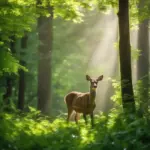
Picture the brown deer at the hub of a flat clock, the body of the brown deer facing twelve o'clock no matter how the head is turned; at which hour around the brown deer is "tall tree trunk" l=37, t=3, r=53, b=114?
The tall tree trunk is roughly at 7 o'clock from the brown deer.

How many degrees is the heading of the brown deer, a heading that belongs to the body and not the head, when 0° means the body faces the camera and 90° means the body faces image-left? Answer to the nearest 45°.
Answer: approximately 315°
